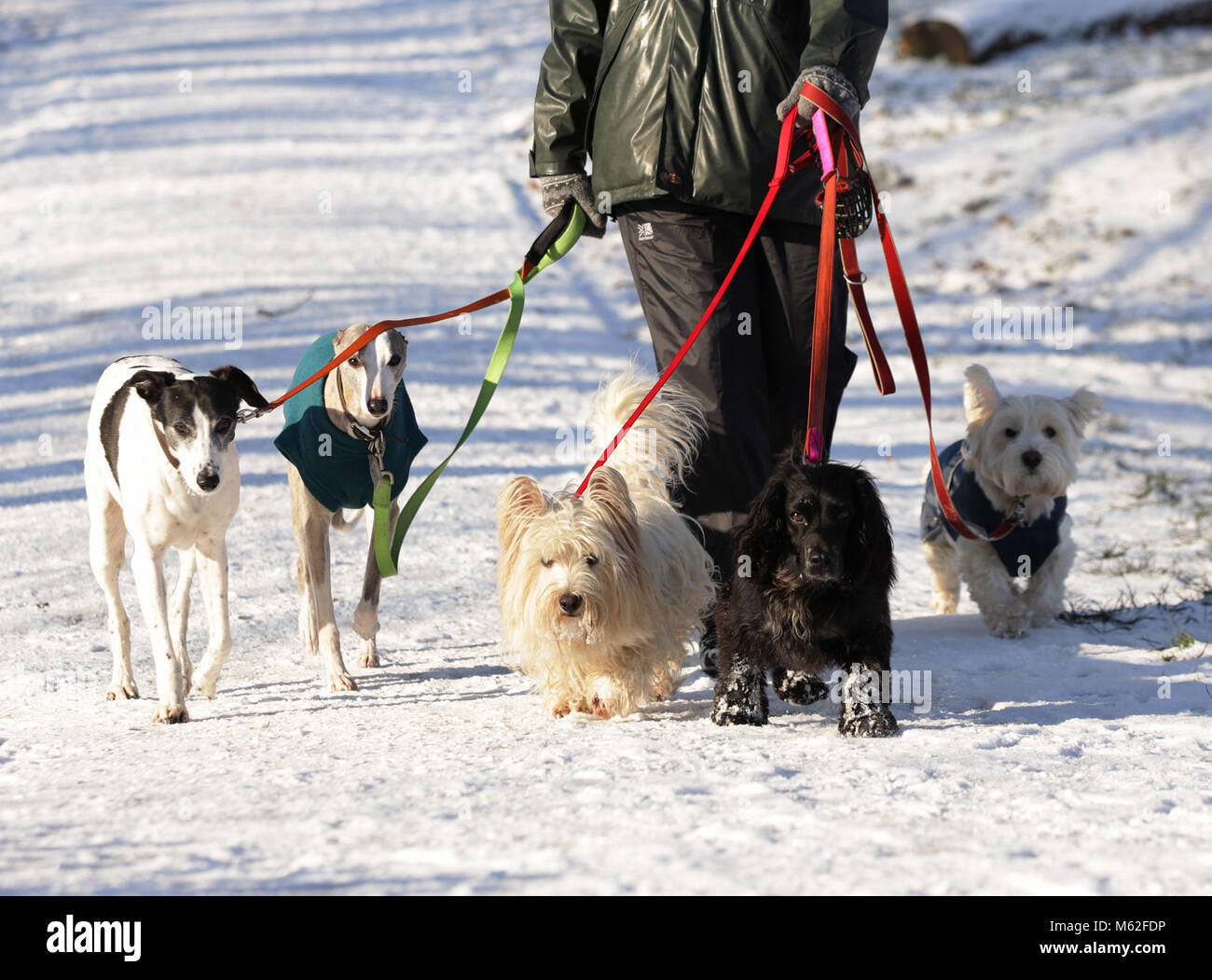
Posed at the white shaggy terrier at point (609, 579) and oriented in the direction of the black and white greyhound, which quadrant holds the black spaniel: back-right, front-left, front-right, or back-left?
back-left

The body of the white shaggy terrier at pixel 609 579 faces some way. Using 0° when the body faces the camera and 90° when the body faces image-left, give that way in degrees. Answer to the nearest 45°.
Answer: approximately 45°

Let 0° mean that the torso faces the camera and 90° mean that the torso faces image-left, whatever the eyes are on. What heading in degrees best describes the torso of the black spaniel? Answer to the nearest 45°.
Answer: approximately 0°

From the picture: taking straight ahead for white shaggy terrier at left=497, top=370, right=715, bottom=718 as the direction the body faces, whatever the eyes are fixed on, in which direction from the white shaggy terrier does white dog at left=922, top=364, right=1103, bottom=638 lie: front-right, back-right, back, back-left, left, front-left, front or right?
back

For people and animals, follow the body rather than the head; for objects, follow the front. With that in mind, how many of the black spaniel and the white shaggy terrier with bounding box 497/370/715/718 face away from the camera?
0

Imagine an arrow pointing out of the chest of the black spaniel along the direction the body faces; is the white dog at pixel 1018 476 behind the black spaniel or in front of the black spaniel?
behind

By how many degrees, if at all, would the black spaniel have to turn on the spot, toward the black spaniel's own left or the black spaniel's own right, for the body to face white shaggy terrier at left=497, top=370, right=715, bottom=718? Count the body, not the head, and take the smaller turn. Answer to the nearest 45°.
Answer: approximately 135° to the black spaniel's own right

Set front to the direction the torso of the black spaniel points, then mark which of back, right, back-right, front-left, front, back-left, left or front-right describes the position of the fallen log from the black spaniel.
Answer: back

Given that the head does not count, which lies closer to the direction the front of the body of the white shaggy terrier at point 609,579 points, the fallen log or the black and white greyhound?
the black and white greyhound

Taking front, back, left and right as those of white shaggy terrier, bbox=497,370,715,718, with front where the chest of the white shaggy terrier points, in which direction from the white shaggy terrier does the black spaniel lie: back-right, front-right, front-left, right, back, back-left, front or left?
left
